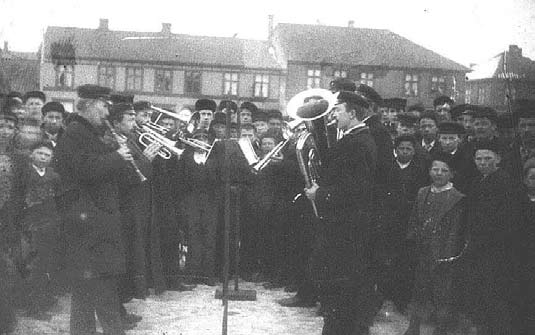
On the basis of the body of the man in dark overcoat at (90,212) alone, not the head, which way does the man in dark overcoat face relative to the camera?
to the viewer's right

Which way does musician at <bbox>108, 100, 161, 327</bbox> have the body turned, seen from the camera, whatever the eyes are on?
to the viewer's right

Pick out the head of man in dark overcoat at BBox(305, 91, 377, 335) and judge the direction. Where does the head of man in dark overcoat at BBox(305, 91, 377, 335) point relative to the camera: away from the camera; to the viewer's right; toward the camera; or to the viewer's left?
to the viewer's left

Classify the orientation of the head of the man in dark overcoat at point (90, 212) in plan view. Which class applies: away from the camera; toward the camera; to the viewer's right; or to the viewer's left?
to the viewer's right

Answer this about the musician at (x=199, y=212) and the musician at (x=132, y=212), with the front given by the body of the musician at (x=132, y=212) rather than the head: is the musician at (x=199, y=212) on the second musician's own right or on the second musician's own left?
on the second musician's own left

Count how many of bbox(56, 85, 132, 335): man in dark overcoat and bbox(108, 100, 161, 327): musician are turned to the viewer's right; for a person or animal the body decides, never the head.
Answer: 2

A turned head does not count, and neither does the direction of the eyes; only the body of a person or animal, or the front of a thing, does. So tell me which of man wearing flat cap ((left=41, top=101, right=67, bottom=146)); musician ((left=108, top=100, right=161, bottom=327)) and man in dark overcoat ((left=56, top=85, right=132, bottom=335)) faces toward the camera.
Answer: the man wearing flat cap

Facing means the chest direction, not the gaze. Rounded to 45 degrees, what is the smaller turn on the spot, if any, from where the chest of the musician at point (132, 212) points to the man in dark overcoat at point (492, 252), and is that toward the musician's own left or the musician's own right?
approximately 45° to the musician's own right

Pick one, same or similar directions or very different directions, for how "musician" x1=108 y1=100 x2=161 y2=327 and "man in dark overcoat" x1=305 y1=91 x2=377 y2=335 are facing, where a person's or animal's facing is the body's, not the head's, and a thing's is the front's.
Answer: very different directions

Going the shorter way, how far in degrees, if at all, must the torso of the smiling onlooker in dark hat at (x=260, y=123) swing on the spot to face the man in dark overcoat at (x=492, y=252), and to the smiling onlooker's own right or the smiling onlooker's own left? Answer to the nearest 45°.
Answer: approximately 45° to the smiling onlooker's own left
